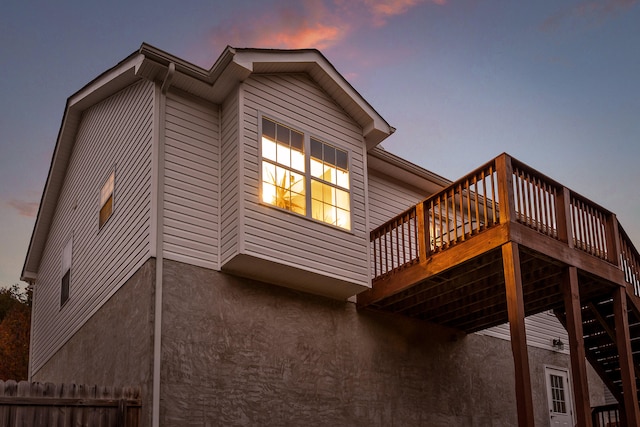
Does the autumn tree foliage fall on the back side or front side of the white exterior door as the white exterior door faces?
on the back side

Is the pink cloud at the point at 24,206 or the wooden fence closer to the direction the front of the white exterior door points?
the wooden fence

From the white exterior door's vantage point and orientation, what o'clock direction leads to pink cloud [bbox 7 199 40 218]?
The pink cloud is roughly at 5 o'clock from the white exterior door.

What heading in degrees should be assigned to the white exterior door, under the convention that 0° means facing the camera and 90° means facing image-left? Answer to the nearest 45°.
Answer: approximately 315°
